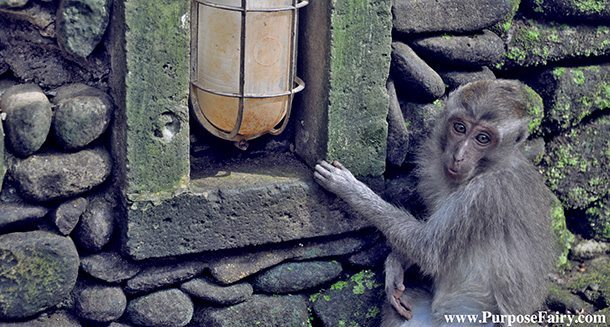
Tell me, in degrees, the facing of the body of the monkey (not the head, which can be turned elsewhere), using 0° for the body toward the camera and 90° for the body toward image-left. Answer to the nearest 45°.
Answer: approximately 90°
